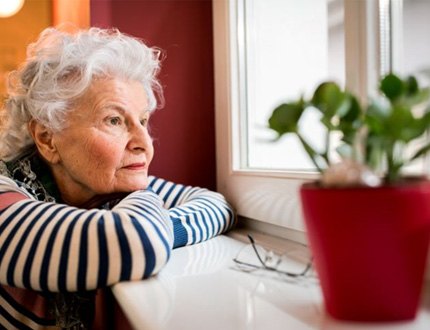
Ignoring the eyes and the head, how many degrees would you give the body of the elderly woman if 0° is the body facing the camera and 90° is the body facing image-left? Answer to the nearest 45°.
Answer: approximately 315°
